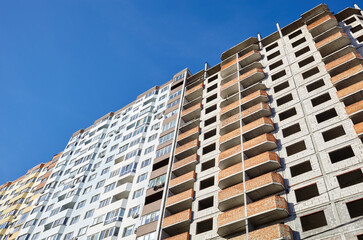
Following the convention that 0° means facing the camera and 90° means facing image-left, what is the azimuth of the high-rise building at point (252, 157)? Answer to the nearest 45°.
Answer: approximately 45°
